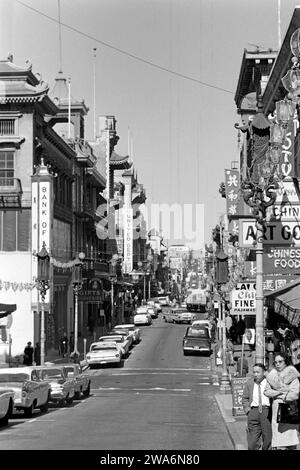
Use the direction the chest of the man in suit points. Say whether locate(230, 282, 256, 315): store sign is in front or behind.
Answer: behind

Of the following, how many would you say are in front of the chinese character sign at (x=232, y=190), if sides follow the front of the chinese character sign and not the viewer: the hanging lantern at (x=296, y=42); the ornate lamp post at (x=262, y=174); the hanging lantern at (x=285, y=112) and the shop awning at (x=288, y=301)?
4

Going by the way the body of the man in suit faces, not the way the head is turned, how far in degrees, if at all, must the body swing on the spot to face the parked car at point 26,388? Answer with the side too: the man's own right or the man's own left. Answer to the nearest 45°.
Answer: approximately 135° to the man's own right

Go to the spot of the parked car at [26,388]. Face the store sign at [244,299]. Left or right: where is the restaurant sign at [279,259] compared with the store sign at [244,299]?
right

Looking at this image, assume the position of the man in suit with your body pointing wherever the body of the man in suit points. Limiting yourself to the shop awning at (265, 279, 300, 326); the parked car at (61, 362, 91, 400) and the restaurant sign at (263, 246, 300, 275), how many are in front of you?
0

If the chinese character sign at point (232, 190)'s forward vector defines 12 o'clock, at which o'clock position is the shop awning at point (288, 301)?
The shop awning is roughly at 12 o'clock from the chinese character sign.

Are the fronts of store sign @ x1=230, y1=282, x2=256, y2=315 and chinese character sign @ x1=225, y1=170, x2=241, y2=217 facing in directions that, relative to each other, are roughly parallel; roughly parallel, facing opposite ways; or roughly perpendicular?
roughly parallel

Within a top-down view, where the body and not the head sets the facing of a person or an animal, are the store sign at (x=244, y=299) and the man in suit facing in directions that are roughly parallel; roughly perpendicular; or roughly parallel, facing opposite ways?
roughly parallel

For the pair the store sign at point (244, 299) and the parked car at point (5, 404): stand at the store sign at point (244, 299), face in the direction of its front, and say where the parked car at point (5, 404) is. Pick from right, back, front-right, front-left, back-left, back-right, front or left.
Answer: front-right

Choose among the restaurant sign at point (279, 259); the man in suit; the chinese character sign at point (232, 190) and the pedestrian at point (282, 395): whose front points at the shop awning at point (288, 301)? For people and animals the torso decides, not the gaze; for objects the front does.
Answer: the chinese character sign

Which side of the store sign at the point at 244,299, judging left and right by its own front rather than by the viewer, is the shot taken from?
front

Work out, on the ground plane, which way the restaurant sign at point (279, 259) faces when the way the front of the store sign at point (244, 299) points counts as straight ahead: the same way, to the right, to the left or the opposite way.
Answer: the same way

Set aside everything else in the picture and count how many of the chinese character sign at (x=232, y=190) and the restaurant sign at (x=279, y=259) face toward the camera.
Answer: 2

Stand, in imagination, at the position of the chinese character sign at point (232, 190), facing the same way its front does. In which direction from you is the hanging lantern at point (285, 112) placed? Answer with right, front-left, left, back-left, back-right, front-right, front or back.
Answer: front

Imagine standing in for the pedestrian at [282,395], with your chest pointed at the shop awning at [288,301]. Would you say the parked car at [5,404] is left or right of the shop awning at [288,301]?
left
